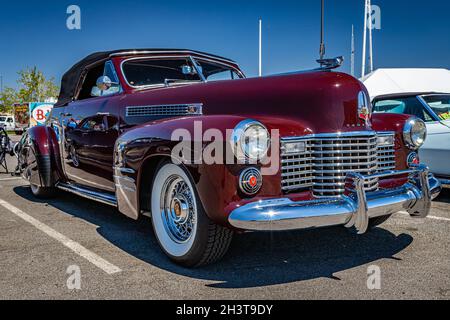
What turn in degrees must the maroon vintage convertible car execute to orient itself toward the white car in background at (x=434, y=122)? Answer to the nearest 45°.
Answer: approximately 90° to its left

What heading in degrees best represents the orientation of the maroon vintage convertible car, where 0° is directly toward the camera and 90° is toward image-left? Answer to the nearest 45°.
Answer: approximately 315°

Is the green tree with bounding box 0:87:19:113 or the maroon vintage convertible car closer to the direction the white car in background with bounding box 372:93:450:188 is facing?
the maroon vintage convertible car

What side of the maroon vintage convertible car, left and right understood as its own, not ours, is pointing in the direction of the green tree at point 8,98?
back
